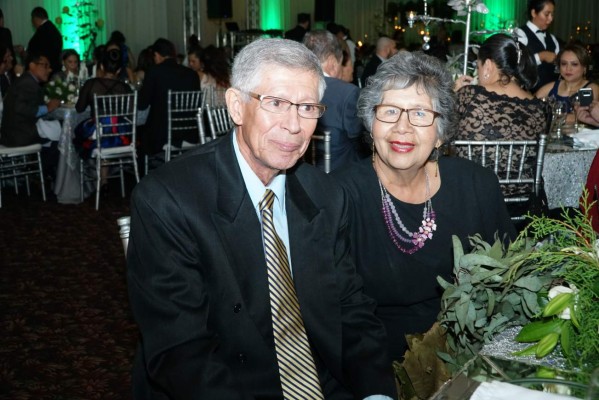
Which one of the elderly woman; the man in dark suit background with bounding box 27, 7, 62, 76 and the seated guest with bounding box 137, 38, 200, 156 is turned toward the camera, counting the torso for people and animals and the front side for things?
the elderly woman

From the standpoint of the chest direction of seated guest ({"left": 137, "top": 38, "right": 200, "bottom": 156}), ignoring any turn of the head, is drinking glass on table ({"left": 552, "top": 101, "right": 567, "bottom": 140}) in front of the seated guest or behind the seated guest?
behind

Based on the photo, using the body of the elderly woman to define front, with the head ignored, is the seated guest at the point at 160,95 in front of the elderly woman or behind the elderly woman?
behind

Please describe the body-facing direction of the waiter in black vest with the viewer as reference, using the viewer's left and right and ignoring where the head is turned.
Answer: facing the viewer and to the right of the viewer

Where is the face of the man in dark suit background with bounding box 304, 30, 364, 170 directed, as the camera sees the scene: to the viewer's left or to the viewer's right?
to the viewer's right

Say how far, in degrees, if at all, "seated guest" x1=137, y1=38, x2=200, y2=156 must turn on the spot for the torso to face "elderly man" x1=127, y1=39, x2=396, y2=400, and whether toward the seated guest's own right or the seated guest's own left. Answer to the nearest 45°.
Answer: approximately 135° to the seated guest's own left

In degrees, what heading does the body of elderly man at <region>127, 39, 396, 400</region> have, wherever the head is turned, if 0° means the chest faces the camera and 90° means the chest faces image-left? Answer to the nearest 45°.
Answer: approximately 315°

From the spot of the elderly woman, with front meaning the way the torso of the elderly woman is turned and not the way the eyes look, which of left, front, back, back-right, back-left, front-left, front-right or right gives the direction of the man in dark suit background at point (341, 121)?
back

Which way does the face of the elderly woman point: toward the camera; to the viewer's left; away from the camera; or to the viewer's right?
toward the camera

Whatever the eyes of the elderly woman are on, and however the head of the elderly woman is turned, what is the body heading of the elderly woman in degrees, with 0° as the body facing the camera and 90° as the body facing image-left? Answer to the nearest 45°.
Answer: approximately 0°

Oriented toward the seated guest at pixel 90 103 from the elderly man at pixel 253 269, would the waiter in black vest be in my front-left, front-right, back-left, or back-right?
front-right

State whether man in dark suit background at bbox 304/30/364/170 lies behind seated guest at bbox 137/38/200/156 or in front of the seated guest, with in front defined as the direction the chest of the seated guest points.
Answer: behind

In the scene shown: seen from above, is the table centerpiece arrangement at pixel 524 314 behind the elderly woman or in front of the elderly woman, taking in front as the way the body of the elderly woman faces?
in front

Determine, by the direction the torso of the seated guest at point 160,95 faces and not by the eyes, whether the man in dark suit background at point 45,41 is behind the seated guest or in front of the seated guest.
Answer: in front

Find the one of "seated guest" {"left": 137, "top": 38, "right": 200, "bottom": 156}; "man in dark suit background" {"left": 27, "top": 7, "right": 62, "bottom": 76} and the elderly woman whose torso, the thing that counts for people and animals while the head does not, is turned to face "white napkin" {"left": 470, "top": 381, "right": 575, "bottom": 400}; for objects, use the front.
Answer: the elderly woman

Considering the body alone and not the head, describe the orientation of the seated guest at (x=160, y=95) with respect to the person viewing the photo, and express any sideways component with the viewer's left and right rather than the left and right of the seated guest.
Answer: facing away from the viewer and to the left of the viewer
